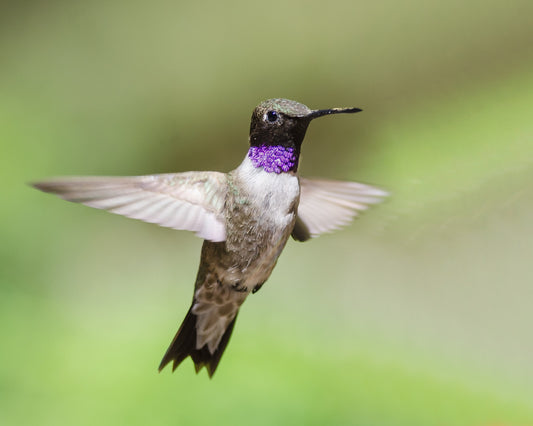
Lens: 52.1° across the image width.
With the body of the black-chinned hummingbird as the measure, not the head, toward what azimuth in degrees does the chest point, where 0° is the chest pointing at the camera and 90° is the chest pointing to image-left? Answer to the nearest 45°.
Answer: approximately 315°
